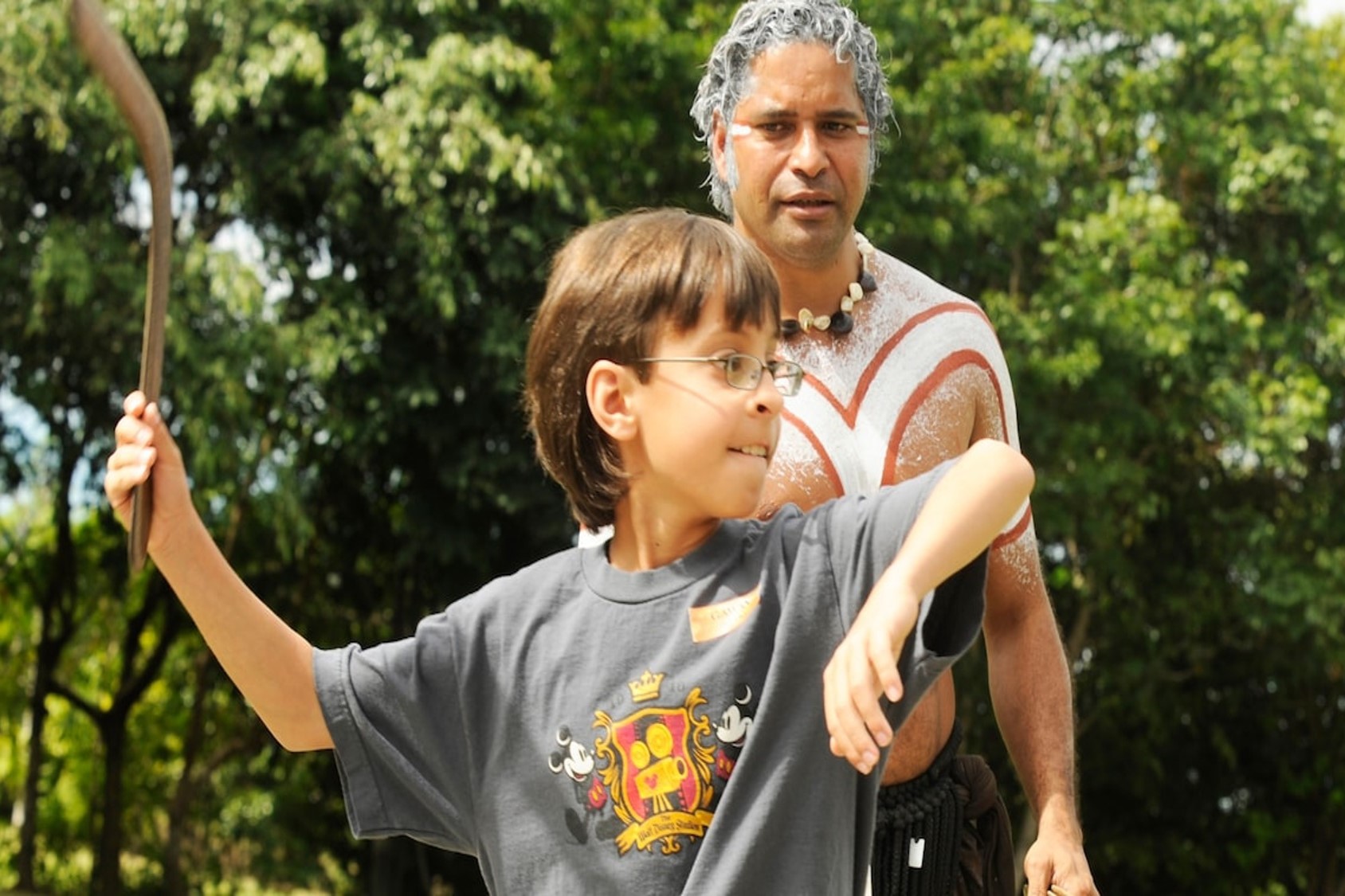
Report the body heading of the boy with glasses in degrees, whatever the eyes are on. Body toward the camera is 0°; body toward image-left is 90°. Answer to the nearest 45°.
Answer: approximately 0°

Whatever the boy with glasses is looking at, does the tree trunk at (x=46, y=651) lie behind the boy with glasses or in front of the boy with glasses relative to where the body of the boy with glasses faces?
behind

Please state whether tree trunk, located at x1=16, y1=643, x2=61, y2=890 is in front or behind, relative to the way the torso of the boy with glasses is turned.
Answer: behind

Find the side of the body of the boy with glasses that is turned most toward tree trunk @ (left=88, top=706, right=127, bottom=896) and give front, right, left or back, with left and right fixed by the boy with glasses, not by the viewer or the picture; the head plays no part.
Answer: back
